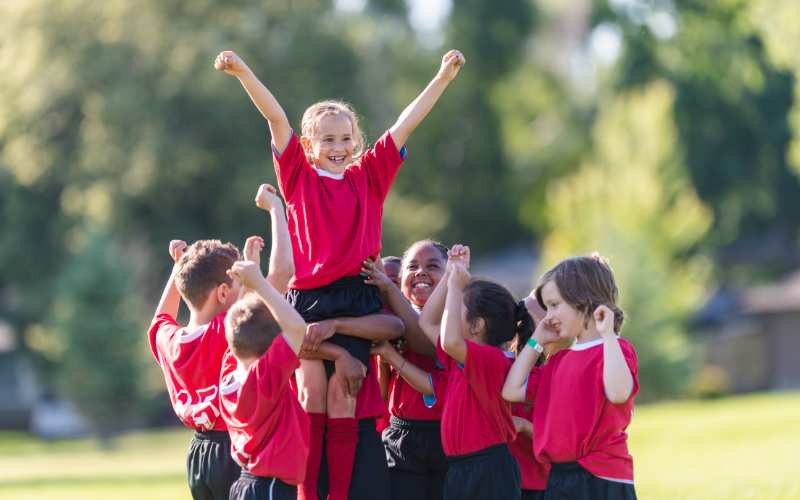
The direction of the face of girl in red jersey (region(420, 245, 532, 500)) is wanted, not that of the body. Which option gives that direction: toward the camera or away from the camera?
away from the camera

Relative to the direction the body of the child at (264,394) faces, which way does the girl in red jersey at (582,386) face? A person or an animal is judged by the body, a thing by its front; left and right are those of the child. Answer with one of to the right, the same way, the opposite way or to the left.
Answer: the opposite way

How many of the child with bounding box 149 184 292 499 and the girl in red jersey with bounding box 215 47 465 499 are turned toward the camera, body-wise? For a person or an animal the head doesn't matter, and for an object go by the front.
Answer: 1

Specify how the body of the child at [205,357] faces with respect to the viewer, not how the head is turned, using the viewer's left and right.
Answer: facing away from the viewer and to the right of the viewer

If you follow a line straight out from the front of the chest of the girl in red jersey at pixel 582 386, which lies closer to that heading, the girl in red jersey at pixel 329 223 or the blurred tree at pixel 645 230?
the girl in red jersey

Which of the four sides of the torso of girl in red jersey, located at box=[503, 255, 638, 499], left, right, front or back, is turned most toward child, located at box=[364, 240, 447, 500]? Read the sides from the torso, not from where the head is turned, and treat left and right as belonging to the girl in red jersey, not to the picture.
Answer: right

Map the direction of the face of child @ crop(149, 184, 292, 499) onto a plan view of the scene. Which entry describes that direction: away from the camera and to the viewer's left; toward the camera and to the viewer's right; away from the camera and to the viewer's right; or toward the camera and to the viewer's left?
away from the camera and to the viewer's right
